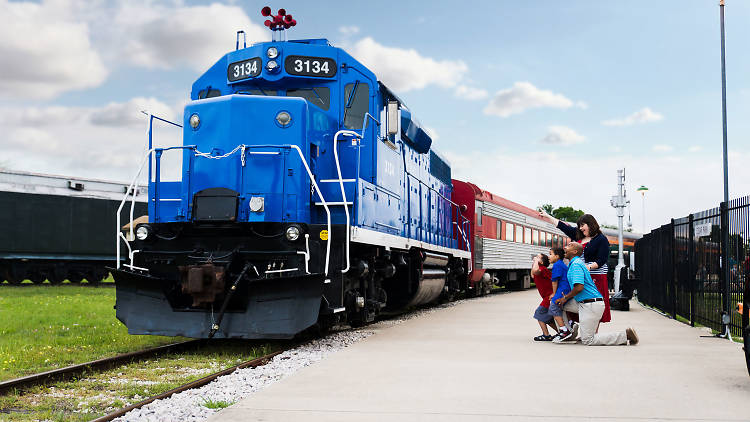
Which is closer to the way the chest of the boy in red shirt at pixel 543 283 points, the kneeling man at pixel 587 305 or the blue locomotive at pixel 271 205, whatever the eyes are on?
the blue locomotive

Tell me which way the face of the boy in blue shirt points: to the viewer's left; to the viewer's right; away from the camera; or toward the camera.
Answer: to the viewer's left

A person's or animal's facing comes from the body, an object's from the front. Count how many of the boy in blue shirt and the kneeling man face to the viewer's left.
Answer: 2

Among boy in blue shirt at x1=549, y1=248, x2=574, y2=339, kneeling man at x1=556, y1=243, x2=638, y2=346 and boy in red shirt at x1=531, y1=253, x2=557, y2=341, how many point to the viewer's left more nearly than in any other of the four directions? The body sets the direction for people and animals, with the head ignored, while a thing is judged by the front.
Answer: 3

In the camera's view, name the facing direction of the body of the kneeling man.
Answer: to the viewer's left

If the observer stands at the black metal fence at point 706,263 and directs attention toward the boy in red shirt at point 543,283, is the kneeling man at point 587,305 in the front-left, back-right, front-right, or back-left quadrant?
front-left

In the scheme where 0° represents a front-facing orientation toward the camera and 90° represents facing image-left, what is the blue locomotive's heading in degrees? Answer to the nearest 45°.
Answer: approximately 45°

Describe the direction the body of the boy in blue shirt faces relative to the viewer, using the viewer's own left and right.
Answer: facing to the left of the viewer

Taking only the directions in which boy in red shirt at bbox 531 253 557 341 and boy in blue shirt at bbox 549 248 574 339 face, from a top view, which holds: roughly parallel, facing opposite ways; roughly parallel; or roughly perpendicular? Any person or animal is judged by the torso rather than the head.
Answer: roughly parallel

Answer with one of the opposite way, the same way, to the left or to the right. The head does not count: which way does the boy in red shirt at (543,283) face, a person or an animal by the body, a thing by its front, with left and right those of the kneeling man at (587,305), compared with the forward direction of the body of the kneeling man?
the same way

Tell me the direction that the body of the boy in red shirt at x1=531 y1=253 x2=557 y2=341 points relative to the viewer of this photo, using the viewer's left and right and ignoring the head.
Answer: facing to the left of the viewer

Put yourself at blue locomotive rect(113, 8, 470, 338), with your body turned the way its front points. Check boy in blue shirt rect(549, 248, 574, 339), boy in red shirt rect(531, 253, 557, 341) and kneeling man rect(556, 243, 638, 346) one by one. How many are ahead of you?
0

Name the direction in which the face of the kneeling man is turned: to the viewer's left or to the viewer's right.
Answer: to the viewer's left

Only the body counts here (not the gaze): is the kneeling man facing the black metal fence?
no
